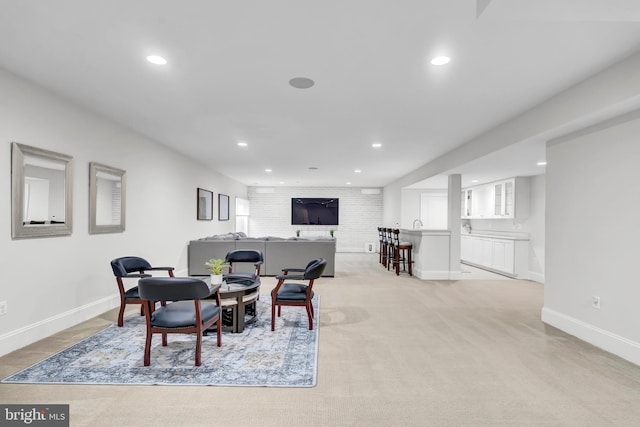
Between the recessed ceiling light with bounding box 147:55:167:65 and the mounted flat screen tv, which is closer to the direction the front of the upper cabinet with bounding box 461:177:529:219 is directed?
the recessed ceiling light

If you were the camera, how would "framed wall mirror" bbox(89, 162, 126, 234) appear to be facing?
facing the viewer and to the right of the viewer

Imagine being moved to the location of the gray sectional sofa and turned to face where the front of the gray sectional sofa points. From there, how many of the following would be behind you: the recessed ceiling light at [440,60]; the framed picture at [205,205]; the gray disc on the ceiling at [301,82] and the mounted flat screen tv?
2

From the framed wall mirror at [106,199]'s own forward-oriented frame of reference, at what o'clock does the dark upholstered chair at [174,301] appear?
The dark upholstered chair is roughly at 1 o'clock from the framed wall mirror.

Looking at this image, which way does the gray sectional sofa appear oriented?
away from the camera

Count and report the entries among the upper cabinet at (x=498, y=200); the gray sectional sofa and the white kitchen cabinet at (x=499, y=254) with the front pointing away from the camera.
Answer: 1

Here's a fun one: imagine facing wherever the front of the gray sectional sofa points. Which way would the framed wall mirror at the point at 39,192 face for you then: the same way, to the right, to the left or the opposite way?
to the right

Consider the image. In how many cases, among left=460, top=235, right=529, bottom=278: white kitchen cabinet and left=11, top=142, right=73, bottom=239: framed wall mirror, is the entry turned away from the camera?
0

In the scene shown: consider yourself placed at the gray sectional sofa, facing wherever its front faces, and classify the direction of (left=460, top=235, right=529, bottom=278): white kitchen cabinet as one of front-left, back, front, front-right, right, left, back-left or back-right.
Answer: right

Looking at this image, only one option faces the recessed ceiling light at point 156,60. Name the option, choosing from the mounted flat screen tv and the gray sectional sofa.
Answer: the mounted flat screen tv

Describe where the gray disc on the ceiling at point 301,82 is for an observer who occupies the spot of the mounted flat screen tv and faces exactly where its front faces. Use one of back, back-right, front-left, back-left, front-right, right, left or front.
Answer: front

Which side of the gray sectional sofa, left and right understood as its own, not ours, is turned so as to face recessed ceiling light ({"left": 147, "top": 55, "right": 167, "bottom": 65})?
back

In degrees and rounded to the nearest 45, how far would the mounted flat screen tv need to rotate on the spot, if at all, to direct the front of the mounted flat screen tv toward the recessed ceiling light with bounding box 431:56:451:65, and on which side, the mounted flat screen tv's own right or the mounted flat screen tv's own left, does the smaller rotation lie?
0° — it already faces it

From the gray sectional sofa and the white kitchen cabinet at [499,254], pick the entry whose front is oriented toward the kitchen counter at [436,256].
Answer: the white kitchen cabinet

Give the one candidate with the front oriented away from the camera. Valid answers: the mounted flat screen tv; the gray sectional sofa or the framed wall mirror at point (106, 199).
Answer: the gray sectional sofa

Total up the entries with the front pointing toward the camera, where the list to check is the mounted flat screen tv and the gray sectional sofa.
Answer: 1

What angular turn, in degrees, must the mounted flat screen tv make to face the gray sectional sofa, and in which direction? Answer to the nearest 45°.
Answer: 0° — it already faces it

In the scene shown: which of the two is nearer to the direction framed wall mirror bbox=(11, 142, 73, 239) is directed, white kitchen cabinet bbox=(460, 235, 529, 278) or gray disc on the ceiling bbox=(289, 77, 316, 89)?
the gray disc on the ceiling

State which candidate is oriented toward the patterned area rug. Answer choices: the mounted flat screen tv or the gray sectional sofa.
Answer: the mounted flat screen tv

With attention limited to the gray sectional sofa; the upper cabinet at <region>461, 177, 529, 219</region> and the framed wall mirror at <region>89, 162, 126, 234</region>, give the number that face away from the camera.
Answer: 1

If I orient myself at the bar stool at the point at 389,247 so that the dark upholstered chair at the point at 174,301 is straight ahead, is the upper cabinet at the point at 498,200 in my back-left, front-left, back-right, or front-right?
back-left

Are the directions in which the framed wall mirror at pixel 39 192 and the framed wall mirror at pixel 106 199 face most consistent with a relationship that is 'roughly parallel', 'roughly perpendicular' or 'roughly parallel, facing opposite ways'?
roughly parallel

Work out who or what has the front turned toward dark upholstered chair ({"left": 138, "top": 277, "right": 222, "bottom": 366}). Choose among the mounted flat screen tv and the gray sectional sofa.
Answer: the mounted flat screen tv

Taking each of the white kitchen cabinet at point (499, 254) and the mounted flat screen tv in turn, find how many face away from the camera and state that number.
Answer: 0
